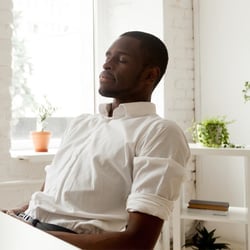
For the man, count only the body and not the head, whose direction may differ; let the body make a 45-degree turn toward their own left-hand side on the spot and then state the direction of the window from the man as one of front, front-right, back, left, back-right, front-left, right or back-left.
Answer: back

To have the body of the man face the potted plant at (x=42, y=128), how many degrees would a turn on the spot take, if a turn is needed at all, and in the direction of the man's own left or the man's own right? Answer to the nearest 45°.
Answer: approximately 135° to the man's own right

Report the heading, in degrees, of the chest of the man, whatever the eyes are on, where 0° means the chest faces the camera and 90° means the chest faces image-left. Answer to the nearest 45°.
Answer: approximately 45°
